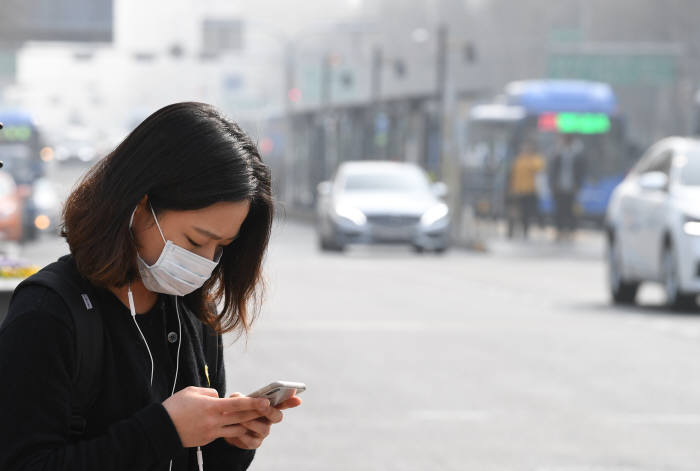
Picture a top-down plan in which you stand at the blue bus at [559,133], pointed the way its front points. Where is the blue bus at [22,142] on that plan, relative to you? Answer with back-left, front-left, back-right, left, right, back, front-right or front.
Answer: back-right

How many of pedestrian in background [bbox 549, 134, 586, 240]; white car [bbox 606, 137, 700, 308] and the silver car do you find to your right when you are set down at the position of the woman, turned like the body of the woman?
0

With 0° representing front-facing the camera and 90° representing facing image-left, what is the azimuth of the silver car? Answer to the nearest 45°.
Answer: approximately 0°

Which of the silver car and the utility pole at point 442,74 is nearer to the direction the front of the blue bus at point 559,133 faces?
the silver car

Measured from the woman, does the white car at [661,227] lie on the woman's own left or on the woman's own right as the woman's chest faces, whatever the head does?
on the woman's own left

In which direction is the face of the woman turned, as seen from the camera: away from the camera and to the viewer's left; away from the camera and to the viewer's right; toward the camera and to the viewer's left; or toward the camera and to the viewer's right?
toward the camera and to the viewer's right

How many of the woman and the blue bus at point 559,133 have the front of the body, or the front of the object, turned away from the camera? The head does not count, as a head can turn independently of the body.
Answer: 0

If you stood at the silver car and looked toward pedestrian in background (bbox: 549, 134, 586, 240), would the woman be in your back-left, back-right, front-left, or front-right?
back-right

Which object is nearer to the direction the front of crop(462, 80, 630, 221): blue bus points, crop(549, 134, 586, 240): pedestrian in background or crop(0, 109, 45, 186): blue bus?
the pedestrian in background

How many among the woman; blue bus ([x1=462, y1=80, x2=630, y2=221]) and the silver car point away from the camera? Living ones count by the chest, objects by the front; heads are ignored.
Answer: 0

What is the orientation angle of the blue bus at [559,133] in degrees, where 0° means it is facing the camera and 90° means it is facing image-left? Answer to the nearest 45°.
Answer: approximately 315°

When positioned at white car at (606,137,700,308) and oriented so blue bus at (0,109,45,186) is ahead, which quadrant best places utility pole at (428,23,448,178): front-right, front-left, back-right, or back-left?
front-right

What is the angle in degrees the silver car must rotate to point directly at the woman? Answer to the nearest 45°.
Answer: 0° — it already faces them

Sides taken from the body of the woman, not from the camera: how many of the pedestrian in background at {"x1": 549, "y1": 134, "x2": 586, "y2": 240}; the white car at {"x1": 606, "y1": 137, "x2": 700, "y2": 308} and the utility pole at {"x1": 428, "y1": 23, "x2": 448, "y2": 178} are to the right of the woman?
0

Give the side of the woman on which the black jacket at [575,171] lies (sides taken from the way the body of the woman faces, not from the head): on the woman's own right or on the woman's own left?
on the woman's own left

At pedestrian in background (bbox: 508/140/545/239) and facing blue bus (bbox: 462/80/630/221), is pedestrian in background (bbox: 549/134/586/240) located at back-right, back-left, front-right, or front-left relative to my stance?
back-right

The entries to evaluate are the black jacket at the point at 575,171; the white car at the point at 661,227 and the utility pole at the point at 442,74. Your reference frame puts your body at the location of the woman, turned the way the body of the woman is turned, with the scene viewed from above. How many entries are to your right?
0

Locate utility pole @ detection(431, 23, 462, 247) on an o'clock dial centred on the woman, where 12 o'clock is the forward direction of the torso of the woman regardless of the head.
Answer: The utility pole is roughly at 8 o'clock from the woman.
